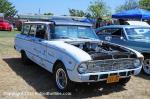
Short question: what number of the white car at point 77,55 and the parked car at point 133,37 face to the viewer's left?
0

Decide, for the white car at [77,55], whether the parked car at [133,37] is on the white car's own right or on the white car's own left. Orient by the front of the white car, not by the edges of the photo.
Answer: on the white car's own left

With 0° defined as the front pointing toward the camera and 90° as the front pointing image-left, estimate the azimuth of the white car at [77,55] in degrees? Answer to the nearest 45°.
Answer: approximately 315°

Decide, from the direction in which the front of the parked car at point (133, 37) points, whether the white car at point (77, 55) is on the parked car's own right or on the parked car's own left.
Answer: on the parked car's own right
